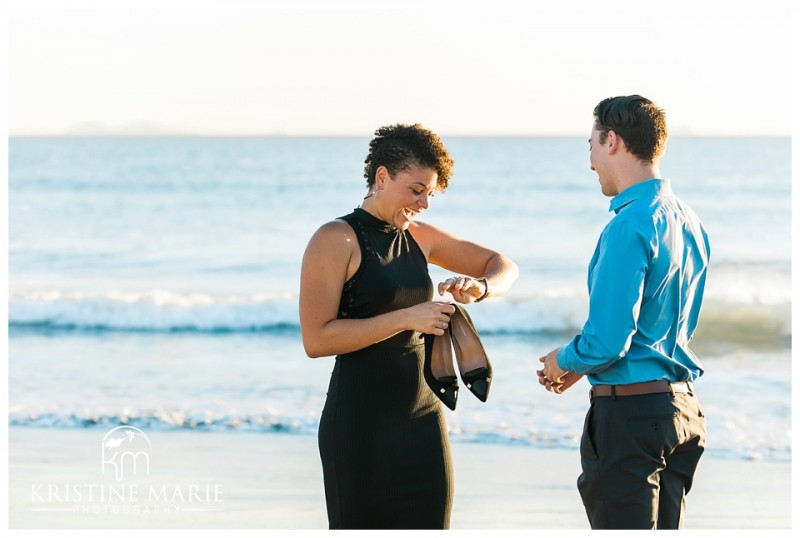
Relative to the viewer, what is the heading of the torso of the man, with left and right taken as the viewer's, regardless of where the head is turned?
facing away from the viewer and to the left of the viewer

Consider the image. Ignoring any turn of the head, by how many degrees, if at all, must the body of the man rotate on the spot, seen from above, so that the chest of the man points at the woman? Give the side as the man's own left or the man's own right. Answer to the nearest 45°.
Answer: approximately 45° to the man's own left

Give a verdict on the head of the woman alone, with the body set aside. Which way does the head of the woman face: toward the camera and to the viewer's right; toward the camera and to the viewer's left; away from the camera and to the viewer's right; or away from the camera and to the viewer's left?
toward the camera and to the viewer's right

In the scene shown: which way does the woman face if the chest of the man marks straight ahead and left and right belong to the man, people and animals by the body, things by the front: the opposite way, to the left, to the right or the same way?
the opposite way

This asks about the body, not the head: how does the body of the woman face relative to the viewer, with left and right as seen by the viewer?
facing the viewer and to the right of the viewer

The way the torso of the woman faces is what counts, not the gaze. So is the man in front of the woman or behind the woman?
in front
